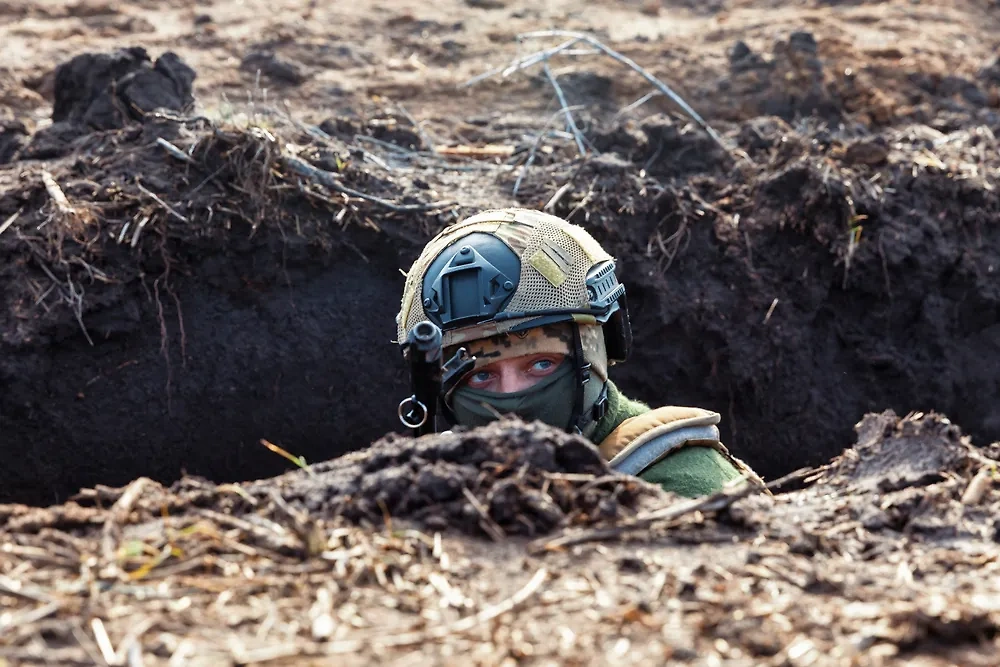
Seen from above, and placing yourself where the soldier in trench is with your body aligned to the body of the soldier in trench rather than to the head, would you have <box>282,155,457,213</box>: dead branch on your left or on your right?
on your right

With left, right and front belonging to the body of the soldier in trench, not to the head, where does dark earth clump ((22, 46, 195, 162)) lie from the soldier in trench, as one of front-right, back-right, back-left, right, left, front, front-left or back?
right

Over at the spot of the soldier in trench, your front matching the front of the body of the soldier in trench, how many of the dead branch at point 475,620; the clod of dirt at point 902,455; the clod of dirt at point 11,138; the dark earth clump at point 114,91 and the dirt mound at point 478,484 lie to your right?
2

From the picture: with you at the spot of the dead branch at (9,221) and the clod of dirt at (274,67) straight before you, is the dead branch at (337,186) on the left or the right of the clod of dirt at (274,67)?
right

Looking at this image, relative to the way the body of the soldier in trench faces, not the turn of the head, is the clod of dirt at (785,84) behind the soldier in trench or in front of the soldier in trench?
behind

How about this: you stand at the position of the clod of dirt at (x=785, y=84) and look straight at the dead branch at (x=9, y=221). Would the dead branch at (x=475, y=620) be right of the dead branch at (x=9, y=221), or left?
left

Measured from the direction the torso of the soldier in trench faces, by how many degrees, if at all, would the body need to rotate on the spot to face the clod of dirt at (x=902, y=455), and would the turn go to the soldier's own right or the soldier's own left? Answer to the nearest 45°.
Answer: approximately 90° to the soldier's own left

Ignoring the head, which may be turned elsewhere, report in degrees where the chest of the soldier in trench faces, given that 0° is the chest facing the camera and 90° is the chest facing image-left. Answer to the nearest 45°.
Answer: approximately 45°

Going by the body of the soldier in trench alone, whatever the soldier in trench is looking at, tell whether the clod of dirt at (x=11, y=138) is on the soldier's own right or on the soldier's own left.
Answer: on the soldier's own right

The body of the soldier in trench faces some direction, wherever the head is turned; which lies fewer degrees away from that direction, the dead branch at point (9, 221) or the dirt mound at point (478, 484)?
the dirt mound

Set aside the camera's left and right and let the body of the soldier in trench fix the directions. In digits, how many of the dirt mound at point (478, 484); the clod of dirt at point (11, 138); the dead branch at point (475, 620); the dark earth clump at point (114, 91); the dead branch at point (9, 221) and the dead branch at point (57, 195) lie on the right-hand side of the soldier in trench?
4

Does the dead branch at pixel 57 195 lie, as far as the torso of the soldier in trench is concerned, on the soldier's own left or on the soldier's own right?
on the soldier's own right
